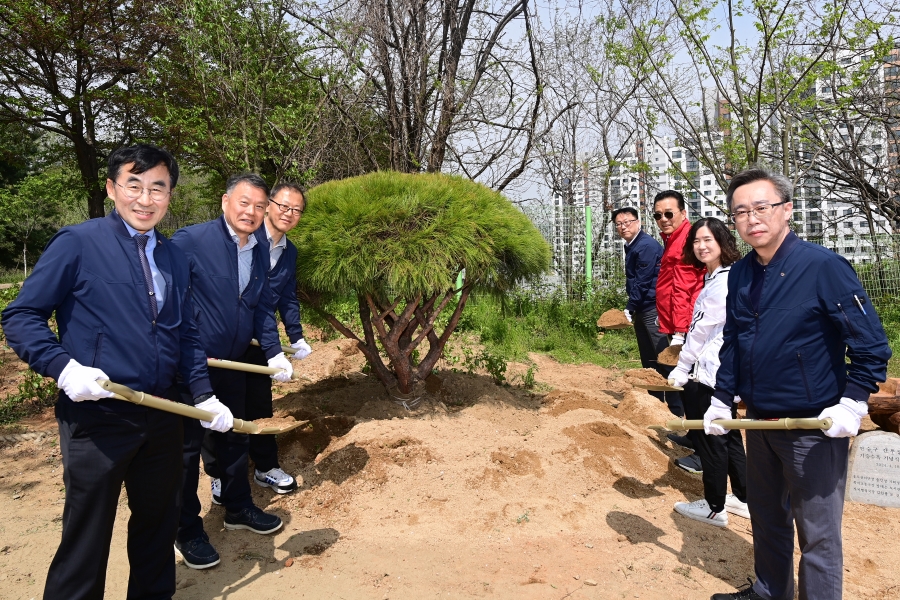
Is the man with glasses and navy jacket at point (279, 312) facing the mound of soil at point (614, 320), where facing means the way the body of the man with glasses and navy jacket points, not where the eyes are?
no

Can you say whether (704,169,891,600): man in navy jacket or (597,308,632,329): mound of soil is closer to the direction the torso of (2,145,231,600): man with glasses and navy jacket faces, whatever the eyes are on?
the man in navy jacket

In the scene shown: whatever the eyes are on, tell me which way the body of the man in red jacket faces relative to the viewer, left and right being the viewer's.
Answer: facing the viewer and to the left of the viewer

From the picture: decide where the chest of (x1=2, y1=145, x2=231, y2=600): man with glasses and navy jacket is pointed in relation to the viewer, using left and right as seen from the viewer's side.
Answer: facing the viewer and to the right of the viewer

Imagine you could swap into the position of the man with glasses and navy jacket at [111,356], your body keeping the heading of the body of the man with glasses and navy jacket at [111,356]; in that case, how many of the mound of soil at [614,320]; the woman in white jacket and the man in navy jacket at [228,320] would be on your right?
0

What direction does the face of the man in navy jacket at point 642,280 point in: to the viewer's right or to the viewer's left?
to the viewer's left

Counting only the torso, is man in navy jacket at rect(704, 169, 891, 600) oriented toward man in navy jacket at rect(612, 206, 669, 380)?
no

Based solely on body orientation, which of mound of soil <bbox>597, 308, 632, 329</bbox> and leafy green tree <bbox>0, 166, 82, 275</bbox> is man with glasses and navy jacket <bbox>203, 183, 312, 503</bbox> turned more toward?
the mound of soil

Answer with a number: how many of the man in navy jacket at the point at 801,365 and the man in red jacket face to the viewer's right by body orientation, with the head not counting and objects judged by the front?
0

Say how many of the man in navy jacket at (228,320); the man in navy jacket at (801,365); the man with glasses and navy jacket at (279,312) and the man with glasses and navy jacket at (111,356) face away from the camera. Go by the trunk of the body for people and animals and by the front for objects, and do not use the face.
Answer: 0

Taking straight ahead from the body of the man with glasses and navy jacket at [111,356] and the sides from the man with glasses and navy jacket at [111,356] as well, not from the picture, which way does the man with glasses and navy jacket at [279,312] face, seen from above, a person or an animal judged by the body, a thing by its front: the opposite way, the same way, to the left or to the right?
the same way

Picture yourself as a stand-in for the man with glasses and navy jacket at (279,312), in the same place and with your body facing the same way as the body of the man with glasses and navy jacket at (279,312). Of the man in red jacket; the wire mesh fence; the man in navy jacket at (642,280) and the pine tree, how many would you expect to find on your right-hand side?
0

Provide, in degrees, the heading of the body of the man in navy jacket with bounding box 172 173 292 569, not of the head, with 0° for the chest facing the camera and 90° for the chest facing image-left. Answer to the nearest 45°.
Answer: approximately 315°

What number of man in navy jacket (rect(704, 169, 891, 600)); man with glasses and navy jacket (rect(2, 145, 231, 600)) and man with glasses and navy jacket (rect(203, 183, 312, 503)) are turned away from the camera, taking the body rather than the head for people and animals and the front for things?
0

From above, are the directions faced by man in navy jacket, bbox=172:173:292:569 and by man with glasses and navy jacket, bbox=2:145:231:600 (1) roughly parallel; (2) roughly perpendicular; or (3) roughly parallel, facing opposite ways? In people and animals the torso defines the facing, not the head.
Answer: roughly parallel

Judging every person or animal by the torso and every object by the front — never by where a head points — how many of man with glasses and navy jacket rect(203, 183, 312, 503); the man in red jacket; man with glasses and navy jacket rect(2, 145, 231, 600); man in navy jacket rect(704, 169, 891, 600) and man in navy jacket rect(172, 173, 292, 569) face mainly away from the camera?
0

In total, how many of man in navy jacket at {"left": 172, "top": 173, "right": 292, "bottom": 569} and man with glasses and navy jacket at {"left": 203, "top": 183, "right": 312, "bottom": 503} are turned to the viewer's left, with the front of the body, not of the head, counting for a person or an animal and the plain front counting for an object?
0

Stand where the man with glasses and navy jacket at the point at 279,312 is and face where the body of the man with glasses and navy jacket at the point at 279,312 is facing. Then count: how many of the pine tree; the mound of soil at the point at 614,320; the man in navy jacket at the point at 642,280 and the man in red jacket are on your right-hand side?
0
